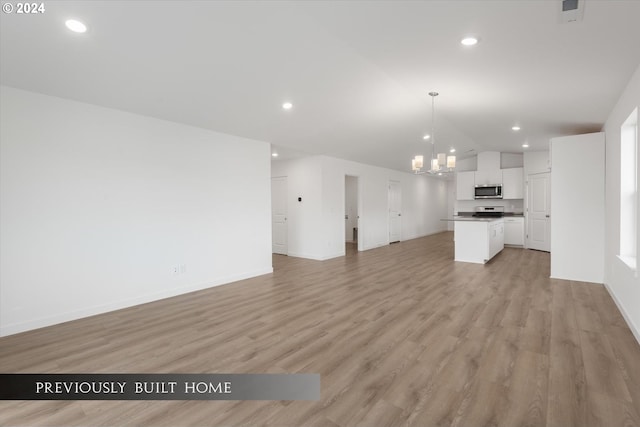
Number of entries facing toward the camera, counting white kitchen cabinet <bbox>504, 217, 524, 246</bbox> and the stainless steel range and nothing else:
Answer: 2

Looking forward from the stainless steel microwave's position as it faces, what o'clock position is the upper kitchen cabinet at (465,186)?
The upper kitchen cabinet is roughly at 4 o'clock from the stainless steel microwave.

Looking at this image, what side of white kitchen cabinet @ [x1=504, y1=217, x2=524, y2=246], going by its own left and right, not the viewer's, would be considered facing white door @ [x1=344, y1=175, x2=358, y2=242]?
right

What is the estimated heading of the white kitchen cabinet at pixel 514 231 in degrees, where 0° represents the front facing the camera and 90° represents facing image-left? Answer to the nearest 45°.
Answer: approximately 0°

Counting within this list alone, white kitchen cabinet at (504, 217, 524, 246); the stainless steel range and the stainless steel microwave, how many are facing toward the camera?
3

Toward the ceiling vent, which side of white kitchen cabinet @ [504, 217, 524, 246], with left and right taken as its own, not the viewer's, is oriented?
front

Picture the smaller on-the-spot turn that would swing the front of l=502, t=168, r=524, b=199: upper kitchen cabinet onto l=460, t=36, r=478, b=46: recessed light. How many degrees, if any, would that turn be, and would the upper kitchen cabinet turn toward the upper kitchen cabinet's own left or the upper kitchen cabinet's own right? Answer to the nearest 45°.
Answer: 0° — it already faces it

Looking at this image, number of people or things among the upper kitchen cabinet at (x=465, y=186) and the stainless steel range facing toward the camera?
2
